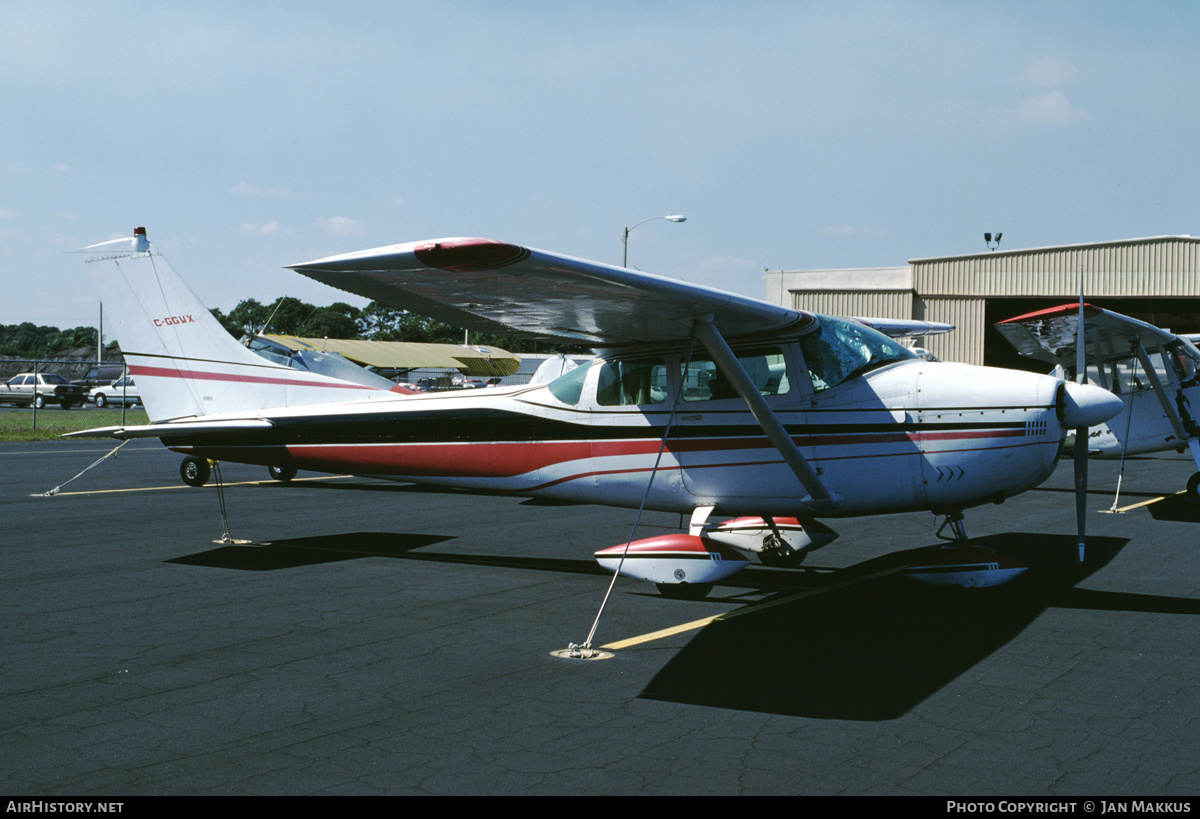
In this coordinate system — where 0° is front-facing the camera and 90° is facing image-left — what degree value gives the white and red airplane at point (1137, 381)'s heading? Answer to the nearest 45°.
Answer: approximately 315°

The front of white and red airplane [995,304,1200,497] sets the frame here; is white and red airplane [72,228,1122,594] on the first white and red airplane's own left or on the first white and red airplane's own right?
on the first white and red airplane's own right

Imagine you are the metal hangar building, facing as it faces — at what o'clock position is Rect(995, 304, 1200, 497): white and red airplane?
The white and red airplane is roughly at 12 o'clock from the metal hangar building.

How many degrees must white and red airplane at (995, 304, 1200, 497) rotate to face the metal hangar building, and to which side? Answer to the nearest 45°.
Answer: approximately 135° to its left
